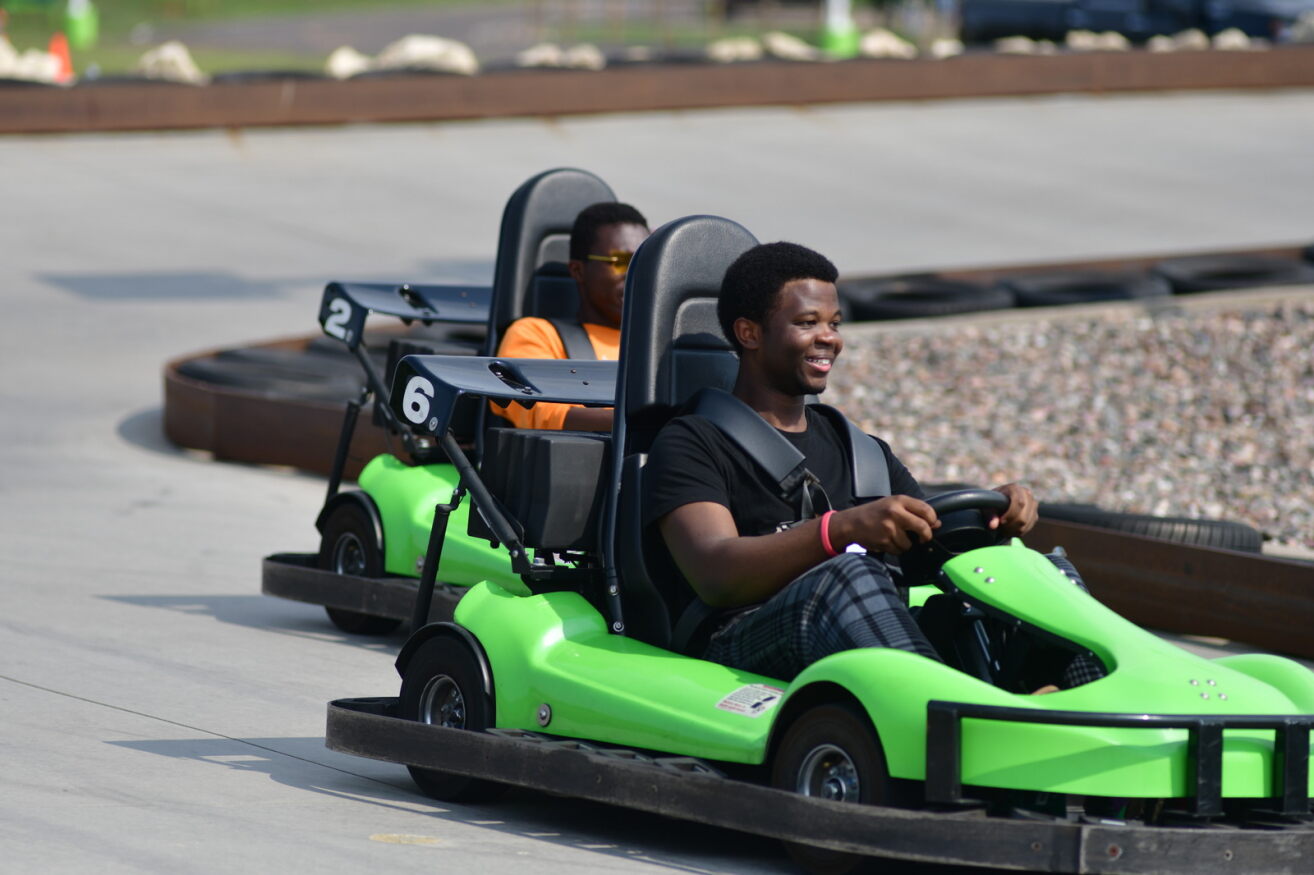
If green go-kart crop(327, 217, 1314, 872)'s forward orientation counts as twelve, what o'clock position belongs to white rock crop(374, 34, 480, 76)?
The white rock is roughly at 7 o'clock from the green go-kart.

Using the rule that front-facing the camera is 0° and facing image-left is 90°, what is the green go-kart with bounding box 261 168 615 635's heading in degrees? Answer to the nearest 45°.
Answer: approximately 315°

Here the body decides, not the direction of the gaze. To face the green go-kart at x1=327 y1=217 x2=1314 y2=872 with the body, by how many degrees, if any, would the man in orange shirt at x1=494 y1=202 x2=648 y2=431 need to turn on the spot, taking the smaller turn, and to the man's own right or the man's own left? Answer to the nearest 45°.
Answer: approximately 45° to the man's own right

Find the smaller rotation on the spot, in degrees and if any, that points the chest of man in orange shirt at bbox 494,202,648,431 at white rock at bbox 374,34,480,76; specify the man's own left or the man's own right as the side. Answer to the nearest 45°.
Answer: approximately 135° to the man's own left

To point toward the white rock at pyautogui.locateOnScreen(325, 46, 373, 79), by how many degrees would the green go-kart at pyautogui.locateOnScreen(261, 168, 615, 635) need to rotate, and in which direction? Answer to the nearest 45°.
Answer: approximately 135° to its left

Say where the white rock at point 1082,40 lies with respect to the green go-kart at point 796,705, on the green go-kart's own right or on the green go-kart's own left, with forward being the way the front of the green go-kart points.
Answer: on the green go-kart's own left

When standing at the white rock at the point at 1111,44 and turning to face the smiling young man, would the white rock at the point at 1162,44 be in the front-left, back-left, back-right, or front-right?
back-left

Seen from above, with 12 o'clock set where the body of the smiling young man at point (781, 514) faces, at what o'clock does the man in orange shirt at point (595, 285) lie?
The man in orange shirt is roughly at 7 o'clock from the smiling young man.

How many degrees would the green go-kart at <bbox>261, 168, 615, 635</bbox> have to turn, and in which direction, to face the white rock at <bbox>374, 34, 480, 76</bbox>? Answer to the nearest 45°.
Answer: approximately 135° to its left

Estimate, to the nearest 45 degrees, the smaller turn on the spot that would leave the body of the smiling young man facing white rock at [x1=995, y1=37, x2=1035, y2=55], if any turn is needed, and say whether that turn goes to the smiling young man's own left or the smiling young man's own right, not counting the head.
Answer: approximately 135° to the smiling young man's own left

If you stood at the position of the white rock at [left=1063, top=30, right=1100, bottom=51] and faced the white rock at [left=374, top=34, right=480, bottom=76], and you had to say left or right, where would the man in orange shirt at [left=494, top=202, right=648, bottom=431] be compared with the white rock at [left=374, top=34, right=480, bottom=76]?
left
